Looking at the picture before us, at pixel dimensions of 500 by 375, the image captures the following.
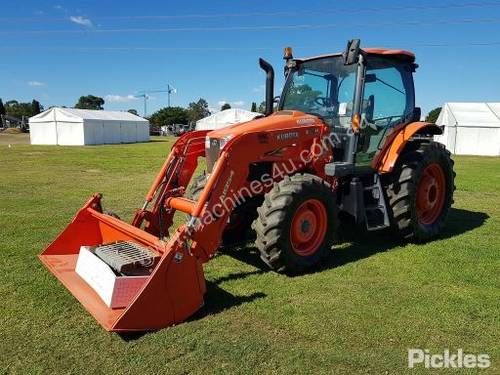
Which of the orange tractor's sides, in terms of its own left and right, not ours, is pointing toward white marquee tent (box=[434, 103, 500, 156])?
back

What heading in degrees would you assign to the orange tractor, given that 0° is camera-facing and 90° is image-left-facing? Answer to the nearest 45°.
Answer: approximately 45°

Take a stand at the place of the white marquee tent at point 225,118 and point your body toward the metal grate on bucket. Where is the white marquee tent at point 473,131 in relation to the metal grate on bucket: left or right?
left

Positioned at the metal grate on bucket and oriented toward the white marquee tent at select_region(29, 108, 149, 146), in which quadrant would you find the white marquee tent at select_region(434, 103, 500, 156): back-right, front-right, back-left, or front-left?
front-right

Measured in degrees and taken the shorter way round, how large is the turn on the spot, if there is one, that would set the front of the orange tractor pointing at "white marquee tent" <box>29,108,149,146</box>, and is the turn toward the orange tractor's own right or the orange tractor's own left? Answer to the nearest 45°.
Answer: approximately 90° to the orange tractor's own right

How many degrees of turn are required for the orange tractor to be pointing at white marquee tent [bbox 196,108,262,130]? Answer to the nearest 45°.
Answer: approximately 135° to its right

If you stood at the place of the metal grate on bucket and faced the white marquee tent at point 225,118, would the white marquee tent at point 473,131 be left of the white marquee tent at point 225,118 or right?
right
